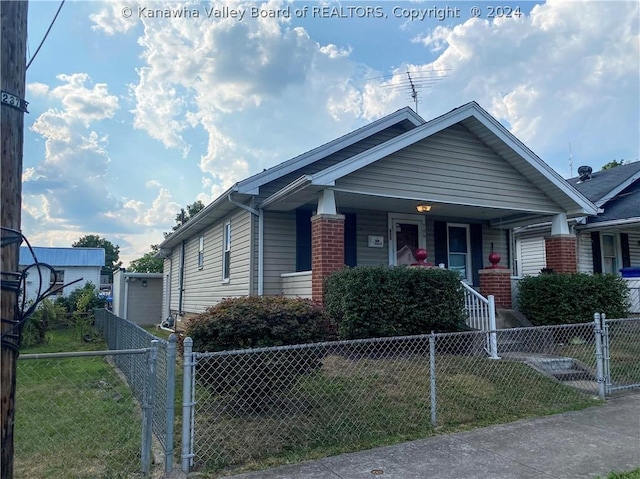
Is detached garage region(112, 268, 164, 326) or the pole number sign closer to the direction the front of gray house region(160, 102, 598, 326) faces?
the pole number sign

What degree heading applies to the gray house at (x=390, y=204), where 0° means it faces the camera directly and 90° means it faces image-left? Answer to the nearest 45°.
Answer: approximately 315°

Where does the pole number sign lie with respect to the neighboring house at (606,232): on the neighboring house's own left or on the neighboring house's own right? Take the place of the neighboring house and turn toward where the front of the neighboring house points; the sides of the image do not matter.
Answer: on the neighboring house's own right

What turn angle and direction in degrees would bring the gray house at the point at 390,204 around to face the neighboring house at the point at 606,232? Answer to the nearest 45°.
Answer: approximately 90° to its left

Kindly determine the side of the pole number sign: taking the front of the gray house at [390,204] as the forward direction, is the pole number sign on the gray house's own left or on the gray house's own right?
on the gray house's own right

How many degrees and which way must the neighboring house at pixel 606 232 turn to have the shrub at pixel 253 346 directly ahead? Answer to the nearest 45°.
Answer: approximately 45° to its right

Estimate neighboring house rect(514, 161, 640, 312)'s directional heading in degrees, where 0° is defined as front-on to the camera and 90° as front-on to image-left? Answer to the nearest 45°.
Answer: approximately 315°

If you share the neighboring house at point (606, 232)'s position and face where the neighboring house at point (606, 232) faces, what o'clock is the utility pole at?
The utility pole is roughly at 2 o'clock from the neighboring house.

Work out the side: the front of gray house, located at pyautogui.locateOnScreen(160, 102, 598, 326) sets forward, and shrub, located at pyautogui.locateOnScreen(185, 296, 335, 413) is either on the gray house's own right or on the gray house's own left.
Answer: on the gray house's own right
